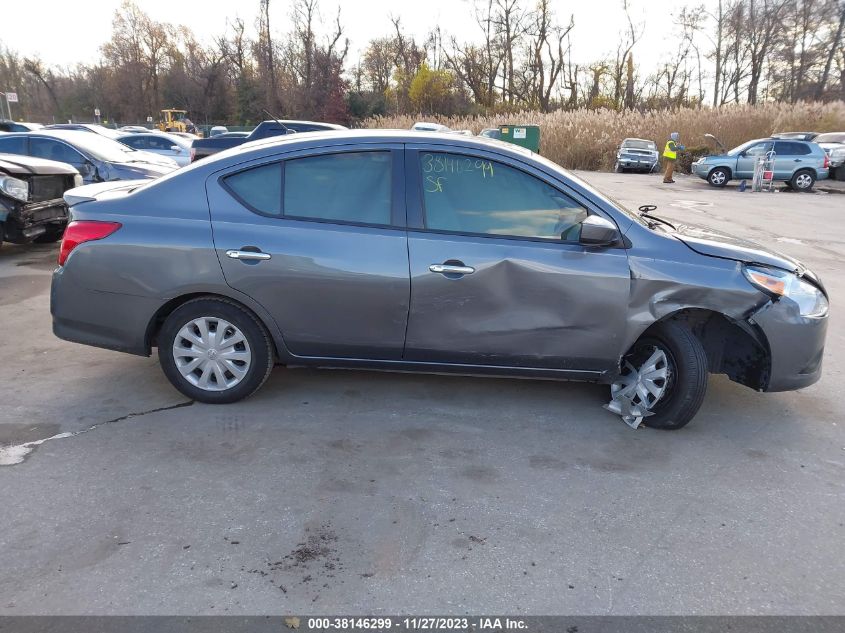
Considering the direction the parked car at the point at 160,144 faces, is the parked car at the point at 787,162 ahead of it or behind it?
ahead

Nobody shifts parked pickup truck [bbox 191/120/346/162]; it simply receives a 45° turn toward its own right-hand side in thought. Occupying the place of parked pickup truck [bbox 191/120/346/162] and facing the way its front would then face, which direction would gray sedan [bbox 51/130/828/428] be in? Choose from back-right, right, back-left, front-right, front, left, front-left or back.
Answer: front-right

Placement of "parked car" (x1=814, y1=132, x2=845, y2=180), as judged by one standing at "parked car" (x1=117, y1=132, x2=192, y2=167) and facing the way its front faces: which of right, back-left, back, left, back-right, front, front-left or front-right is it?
front-left

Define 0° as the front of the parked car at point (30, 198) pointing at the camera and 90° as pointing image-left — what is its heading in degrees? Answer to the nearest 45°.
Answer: approximately 315°

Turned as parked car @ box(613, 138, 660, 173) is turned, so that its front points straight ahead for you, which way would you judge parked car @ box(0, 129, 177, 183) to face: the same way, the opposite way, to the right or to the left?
to the left

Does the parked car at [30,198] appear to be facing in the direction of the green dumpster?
no

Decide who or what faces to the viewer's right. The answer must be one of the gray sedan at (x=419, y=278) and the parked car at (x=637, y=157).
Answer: the gray sedan

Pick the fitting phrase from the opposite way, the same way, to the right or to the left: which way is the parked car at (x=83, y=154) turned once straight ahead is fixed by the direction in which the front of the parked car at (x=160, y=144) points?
the same way

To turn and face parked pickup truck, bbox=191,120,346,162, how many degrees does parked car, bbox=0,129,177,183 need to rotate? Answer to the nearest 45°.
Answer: approximately 45° to its left

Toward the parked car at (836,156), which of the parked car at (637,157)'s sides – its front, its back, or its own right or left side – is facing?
left

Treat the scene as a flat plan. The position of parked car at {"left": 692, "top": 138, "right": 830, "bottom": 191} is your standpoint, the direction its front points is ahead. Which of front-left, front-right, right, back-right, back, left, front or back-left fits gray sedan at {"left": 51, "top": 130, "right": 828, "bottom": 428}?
left

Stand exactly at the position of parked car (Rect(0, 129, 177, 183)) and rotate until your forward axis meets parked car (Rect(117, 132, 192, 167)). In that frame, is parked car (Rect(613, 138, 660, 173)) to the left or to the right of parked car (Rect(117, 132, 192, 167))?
right

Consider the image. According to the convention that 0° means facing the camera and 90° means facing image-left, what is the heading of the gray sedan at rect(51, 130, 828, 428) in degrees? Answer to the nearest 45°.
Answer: approximately 270°

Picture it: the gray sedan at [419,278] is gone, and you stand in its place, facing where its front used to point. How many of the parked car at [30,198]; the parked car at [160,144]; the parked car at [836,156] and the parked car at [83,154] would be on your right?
0

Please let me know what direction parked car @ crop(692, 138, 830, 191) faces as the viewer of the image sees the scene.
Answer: facing to the left of the viewer

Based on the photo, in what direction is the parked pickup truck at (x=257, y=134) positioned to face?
to the viewer's right

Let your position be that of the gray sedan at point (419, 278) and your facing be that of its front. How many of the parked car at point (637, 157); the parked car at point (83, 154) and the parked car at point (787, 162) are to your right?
0
